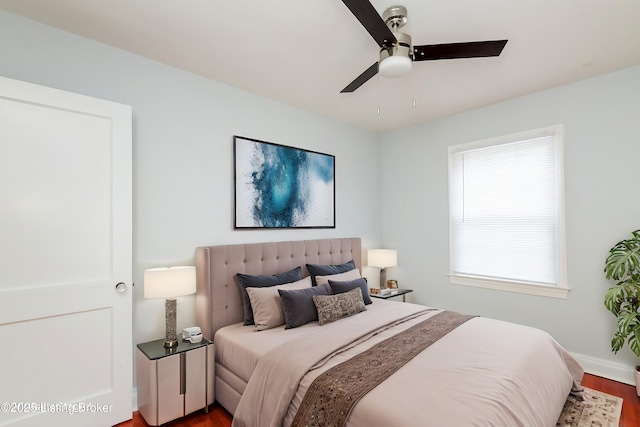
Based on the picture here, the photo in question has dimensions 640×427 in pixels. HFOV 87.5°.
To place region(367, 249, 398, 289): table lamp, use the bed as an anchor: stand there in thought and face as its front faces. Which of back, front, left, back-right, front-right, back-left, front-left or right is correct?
back-left

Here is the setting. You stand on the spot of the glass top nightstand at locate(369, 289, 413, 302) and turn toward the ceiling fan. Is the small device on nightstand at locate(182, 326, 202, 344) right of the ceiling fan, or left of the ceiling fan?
right

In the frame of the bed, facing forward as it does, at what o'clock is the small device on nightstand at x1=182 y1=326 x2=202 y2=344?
The small device on nightstand is roughly at 5 o'clock from the bed.

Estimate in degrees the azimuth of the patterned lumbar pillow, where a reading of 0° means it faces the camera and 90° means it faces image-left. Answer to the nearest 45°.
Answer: approximately 315°

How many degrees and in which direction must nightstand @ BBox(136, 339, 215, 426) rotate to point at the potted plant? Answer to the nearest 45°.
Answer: approximately 45° to its left
